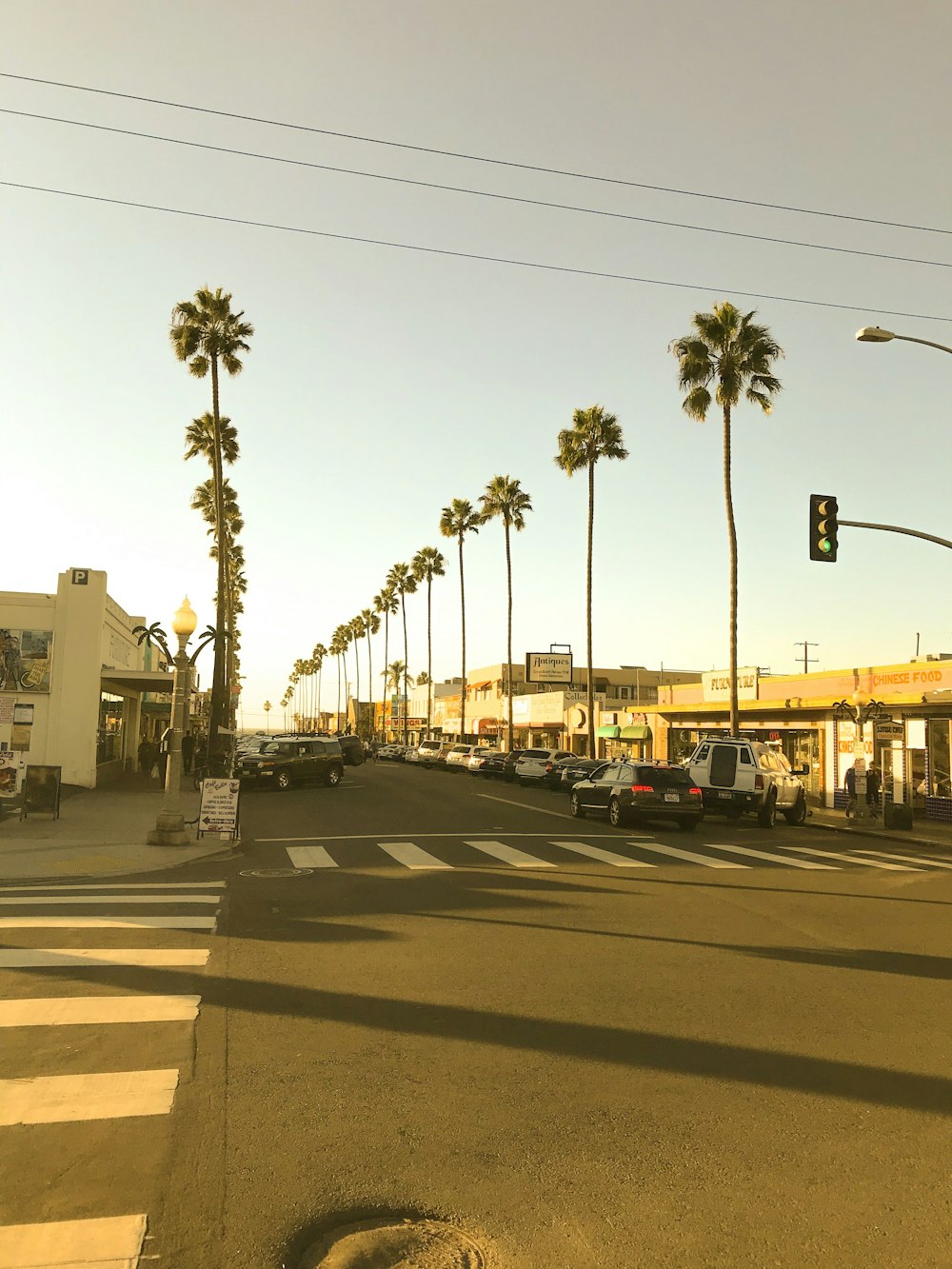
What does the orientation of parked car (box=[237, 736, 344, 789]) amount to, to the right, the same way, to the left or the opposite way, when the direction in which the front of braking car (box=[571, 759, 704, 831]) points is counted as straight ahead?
to the left

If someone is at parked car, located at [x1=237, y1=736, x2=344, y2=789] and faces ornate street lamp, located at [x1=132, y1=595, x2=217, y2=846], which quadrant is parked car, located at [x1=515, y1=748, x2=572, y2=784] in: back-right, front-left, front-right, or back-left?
back-left

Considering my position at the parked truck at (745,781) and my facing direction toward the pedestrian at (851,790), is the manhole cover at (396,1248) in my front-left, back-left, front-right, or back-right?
back-right

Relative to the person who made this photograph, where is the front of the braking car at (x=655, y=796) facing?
facing away from the viewer and to the left of the viewer

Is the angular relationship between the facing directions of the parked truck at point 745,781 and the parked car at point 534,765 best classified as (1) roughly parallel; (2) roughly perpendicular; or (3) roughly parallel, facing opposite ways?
roughly parallel

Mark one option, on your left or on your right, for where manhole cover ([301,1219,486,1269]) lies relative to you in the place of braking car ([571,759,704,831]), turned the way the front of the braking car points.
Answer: on your left

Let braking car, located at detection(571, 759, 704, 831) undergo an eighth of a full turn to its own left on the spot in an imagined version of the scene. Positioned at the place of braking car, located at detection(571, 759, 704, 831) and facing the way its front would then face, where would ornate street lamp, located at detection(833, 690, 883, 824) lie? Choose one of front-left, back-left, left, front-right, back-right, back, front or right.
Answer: back-right

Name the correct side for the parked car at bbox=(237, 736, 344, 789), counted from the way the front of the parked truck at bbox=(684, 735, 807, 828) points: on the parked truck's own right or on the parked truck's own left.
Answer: on the parked truck's own left

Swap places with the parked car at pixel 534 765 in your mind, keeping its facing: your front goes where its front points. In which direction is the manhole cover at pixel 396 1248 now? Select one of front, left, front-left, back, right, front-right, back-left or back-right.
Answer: back-right

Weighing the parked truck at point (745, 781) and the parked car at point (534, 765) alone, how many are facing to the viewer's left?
0

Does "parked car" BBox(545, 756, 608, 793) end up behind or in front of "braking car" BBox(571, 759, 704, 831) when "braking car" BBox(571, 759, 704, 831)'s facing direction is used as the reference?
in front

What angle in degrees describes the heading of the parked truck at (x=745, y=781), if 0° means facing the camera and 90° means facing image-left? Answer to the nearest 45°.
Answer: approximately 225°

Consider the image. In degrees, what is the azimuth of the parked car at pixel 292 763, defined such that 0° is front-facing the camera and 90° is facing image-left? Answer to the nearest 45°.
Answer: approximately 45°

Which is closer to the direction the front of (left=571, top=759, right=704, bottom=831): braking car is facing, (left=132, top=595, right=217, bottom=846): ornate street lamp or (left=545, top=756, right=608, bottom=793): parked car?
the parked car
